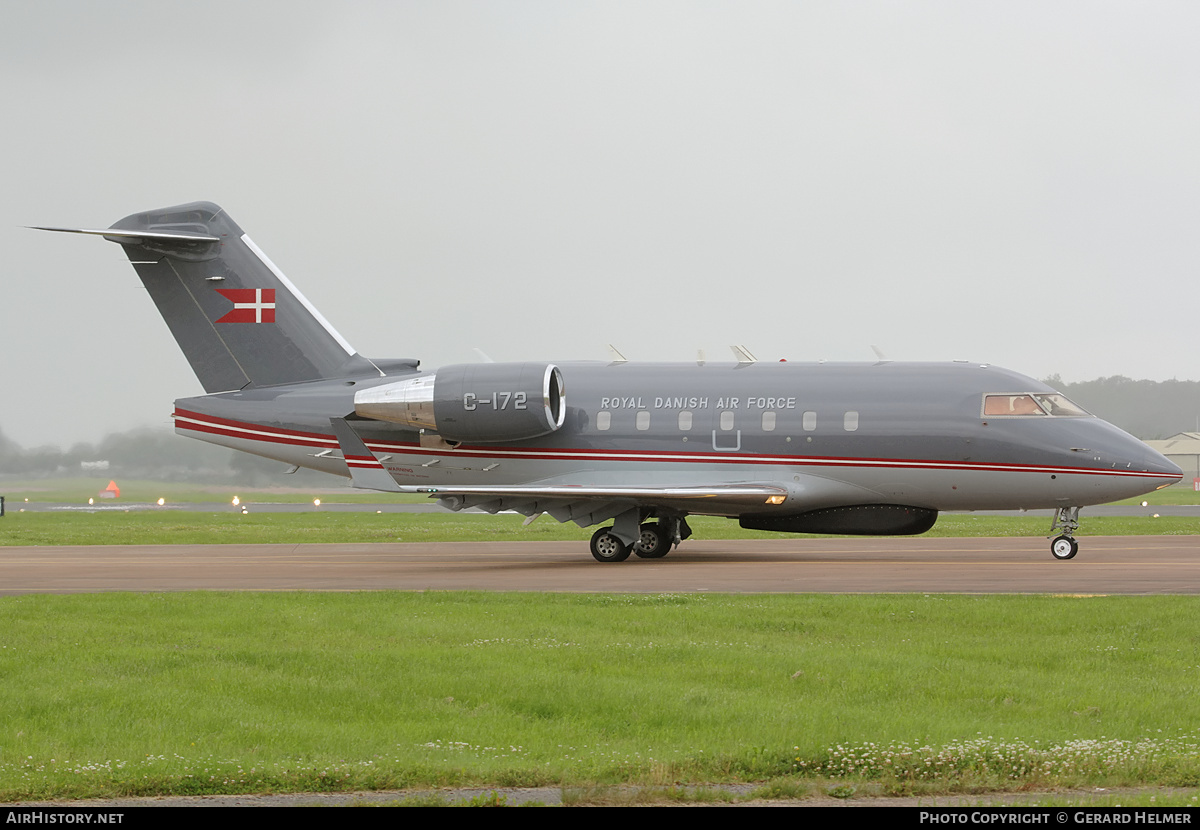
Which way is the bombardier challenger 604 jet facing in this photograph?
to the viewer's right
